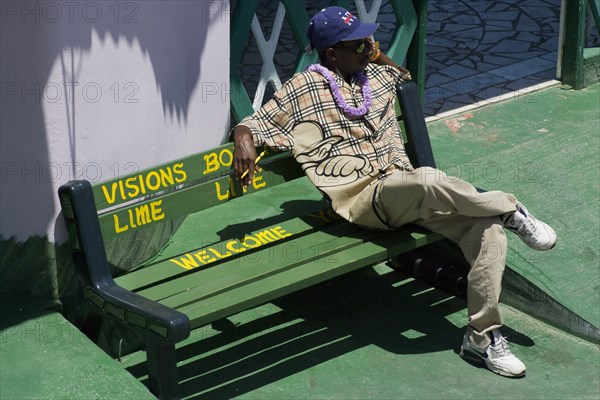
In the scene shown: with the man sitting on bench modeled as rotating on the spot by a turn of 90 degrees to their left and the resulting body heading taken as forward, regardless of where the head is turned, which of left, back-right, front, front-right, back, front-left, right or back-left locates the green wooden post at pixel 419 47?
front-left

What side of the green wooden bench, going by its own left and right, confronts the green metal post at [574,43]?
left

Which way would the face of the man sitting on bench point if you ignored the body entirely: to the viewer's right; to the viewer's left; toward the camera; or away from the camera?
to the viewer's right

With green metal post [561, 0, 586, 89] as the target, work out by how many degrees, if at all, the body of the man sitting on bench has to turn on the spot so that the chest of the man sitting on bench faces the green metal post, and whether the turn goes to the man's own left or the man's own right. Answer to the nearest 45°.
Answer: approximately 90° to the man's own left

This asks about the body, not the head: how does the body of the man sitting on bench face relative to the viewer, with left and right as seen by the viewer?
facing the viewer and to the right of the viewer
